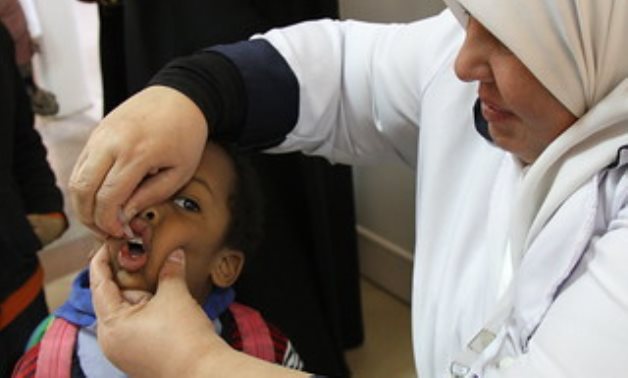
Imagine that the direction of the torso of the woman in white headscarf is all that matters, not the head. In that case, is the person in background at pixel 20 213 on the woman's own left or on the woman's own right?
on the woman's own right

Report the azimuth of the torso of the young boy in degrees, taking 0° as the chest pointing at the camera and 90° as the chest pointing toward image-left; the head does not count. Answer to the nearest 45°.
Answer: approximately 45°

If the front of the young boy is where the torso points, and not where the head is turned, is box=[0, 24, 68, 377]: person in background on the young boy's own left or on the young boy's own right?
on the young boy's own right
